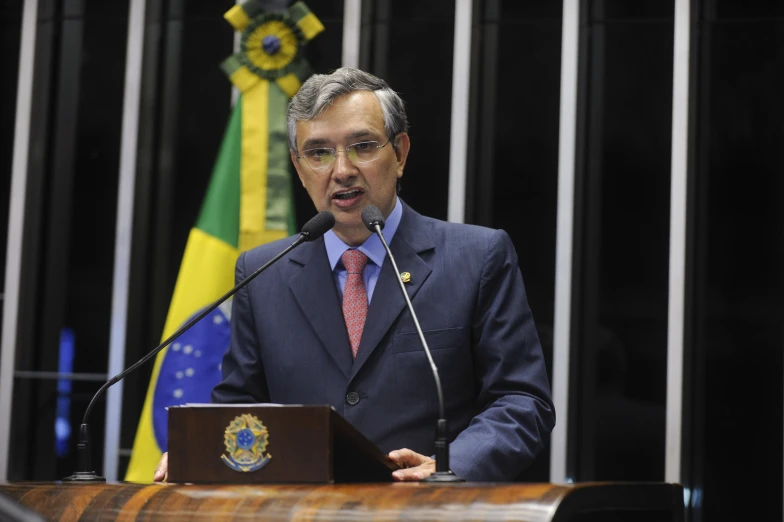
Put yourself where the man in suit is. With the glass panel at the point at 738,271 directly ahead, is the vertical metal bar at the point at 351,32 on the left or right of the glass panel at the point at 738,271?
left

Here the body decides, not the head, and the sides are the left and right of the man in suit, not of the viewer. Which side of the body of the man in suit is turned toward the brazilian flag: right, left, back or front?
back

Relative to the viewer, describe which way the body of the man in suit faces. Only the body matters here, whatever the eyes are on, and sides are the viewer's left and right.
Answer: facing the viewer

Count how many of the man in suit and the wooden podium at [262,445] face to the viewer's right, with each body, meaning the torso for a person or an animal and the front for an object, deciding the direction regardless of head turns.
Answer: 0

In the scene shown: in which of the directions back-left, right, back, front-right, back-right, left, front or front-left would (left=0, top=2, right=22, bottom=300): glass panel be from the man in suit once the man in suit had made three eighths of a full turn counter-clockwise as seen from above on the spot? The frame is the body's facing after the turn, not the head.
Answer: left

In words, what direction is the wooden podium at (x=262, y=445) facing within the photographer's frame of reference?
facing the viewer and to the left of the viewer

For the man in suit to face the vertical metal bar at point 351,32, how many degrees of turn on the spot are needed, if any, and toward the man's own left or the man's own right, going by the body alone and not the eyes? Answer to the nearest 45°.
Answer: approximately 180°

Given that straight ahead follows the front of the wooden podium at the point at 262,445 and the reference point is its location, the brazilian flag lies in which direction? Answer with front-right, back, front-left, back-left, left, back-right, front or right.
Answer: back-right

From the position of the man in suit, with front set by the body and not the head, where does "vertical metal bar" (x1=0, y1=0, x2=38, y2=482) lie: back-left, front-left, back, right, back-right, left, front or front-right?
back-right

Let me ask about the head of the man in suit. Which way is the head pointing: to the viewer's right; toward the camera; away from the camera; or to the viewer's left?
toward the camera

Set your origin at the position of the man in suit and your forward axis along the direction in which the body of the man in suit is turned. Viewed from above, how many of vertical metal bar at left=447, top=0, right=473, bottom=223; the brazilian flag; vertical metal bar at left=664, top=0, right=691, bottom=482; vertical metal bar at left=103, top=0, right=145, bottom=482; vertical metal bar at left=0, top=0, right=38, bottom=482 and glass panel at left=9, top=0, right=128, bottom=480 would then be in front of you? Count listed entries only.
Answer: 0

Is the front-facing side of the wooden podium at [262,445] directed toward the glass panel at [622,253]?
no

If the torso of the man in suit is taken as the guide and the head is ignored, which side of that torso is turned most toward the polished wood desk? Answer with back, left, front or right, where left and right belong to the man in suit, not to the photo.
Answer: front

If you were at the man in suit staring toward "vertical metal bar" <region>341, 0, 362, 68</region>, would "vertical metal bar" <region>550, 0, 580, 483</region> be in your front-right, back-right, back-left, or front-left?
front-right

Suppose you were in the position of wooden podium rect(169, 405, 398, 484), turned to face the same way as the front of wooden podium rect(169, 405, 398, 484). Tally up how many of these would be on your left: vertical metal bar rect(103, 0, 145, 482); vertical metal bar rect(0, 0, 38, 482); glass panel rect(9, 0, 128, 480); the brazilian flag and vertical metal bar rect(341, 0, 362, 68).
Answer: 0

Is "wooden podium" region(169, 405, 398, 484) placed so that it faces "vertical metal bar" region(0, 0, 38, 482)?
no

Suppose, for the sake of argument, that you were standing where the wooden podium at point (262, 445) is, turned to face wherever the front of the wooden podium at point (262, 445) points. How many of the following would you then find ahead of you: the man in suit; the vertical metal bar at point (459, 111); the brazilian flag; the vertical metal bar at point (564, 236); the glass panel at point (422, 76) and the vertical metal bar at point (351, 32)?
0
